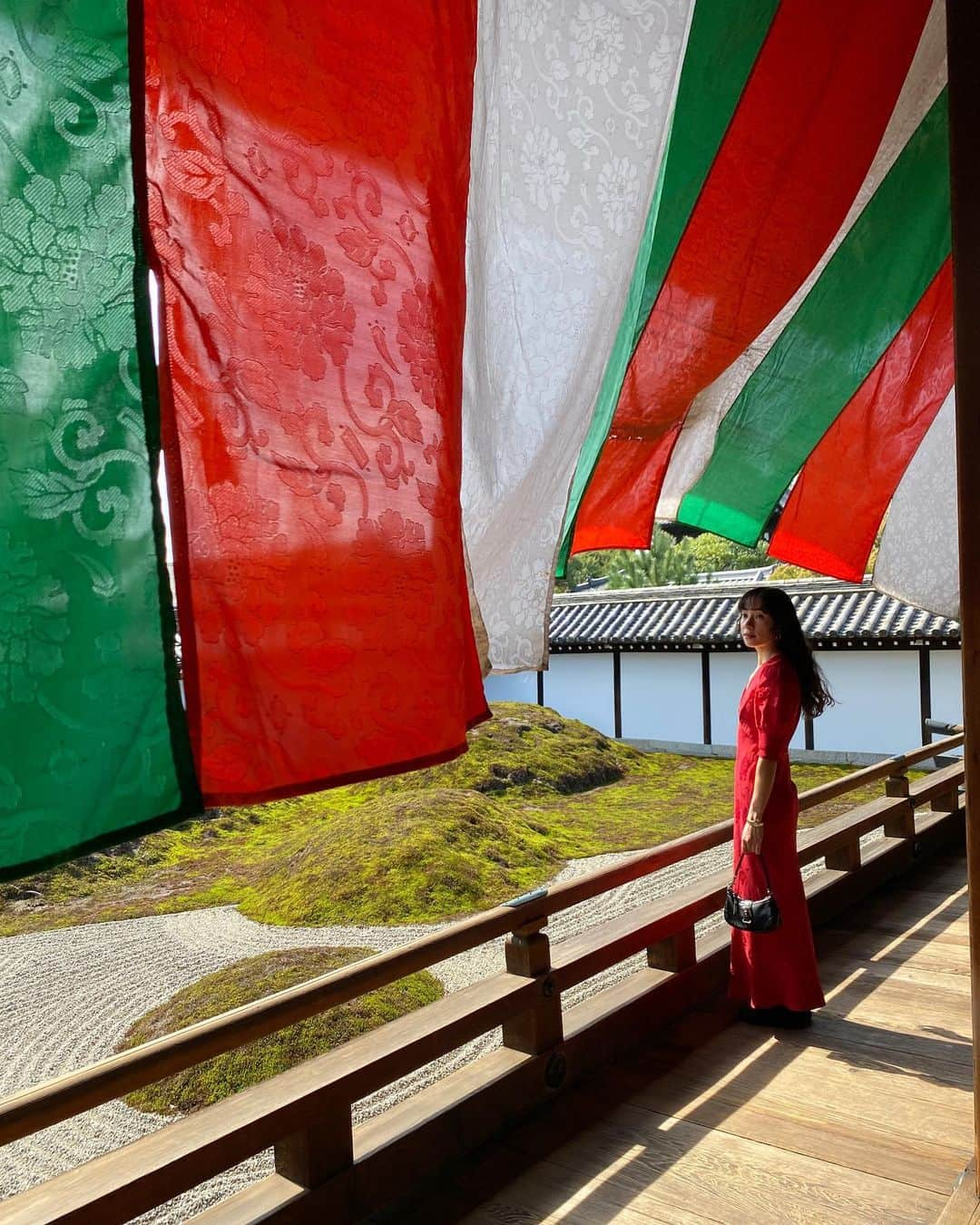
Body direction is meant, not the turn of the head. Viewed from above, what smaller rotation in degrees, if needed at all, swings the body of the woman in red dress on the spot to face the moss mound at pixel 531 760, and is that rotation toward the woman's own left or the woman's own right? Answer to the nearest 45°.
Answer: approximately 90° to the woman's own right

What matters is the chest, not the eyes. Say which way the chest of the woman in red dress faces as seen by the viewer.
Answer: to the viewer's left

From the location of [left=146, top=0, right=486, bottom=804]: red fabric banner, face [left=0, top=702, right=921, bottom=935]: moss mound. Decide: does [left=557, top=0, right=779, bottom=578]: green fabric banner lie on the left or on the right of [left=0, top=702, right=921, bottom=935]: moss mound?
right

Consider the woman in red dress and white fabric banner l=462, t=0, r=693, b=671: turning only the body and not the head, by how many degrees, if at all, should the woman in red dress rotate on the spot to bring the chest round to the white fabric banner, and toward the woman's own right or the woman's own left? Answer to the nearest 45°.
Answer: approximately 90° to the woman's own left

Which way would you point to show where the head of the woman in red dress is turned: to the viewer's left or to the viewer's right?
to the viewer's left

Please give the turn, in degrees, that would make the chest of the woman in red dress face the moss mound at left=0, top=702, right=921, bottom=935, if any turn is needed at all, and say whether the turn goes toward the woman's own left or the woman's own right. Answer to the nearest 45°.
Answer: approximately 45° to the woman's own right

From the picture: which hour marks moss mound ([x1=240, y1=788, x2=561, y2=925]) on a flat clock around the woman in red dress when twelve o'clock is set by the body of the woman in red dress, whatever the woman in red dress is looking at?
The moss mound is roughly at 2 o'clock from the woman in red dress.
